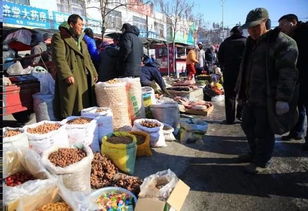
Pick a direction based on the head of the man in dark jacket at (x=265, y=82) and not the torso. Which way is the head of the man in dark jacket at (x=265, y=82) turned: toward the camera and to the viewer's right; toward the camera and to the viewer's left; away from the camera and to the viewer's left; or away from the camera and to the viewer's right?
toward the camera and to the viewer's left

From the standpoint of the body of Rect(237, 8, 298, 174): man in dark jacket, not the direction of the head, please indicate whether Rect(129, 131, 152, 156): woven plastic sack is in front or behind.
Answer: in front

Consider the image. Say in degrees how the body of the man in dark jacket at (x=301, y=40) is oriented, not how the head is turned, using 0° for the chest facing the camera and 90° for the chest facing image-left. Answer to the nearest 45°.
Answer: approximately 90°

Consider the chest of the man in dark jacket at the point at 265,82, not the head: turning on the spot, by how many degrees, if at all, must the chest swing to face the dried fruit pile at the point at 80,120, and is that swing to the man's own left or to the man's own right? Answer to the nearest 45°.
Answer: approximately 45° to the man's own right

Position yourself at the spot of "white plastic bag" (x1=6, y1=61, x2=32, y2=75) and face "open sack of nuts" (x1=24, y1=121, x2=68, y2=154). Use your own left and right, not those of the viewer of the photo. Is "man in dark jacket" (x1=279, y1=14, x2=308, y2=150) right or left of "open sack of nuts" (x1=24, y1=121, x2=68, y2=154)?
left

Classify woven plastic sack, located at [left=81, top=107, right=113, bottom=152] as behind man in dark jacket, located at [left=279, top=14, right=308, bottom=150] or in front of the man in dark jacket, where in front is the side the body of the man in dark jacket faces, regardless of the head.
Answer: in front

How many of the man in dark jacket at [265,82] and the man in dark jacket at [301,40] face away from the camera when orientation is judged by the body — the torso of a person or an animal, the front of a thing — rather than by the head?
0

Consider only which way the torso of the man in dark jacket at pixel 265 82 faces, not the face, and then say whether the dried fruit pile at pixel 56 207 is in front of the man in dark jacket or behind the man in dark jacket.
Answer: in front

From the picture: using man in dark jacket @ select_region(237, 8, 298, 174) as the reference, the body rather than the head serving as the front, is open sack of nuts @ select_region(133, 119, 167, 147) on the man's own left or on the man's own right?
on the man's own right

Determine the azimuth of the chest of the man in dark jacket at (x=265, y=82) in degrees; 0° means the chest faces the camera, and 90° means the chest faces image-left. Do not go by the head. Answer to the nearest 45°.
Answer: approximately 45°
